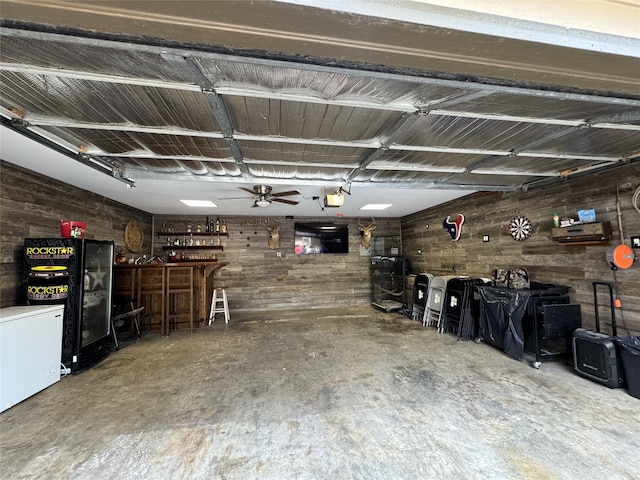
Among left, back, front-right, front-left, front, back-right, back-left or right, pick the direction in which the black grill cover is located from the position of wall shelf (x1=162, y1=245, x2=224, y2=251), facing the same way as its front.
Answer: front-left

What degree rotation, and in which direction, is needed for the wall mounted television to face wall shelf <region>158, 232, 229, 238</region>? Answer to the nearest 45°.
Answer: approximately 90° to its right

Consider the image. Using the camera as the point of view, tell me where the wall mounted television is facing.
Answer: facing the viewer

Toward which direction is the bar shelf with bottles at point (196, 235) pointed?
toward the camera

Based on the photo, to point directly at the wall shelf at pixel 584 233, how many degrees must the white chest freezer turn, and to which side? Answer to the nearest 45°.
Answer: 0° — it already faces it

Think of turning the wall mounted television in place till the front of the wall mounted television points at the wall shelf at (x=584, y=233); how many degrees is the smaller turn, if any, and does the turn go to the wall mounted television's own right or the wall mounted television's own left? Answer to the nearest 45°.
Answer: approximately 45° to the wall mounted television's own left

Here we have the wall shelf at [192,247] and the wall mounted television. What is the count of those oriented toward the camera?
2

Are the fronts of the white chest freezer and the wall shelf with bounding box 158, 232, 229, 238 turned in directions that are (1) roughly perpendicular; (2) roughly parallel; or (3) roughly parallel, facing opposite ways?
roughly perpendicular

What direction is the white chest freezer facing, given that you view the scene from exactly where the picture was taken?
facing the viewer and to the right of the viewer

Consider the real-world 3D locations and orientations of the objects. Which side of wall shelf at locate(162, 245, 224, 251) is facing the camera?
front

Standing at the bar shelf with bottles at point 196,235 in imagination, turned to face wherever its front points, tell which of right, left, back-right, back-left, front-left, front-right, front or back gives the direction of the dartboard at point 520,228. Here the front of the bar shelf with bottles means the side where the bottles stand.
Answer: front-left

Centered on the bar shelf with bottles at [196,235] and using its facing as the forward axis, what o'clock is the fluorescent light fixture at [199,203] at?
The fluorescent light fixture is roughly at 12 o'clock from the bar shelf with bottles.
